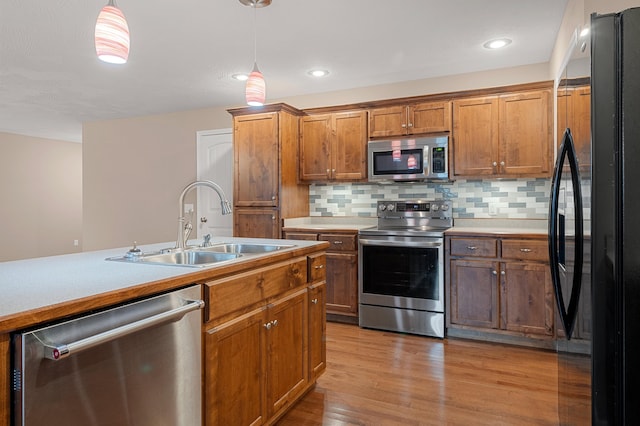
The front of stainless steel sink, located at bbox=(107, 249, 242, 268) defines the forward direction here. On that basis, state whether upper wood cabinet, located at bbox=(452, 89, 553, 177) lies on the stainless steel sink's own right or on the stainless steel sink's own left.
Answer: on the stainless steel sink's own left

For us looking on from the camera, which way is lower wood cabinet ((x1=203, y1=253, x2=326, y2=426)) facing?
facing the viewer and to the right of the viewer

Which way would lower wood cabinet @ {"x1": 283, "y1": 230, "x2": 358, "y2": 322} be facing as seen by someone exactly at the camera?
facing the viewer

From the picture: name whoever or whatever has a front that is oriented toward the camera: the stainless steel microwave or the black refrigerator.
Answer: the stainless steel microwave

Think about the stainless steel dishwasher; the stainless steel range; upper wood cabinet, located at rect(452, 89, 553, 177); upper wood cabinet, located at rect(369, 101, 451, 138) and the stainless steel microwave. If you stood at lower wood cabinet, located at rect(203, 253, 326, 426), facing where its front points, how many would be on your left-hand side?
4

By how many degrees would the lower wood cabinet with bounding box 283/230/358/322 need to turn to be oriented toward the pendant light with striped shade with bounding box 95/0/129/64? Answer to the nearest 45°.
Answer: approximately 45° to its right

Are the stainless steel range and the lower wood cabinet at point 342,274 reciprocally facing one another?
no

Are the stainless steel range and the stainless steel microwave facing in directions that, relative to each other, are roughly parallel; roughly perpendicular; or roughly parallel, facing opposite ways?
roughly parallel

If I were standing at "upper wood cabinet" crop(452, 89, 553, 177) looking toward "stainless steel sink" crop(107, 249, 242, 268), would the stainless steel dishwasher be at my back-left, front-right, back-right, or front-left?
front-left

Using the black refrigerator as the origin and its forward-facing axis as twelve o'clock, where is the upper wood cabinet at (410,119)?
The upper wood cabinet is roughly at 2 o'clock from the black refrigerator.

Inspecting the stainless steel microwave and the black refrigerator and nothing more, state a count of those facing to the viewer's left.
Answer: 1

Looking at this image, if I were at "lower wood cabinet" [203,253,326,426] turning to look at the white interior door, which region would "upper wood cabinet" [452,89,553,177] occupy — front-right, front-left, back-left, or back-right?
front-right

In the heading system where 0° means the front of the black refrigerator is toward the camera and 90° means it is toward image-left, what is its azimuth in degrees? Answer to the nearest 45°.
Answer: approximately 90°

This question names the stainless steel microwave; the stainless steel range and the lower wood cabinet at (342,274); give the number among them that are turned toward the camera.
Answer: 3

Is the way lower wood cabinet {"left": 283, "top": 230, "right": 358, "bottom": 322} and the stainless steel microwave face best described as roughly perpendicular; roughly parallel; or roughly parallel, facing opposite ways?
roughly parallel

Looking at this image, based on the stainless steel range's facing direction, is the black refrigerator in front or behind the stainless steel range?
in front

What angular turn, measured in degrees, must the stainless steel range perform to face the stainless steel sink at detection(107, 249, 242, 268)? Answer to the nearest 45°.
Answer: approximately 45° to its right
